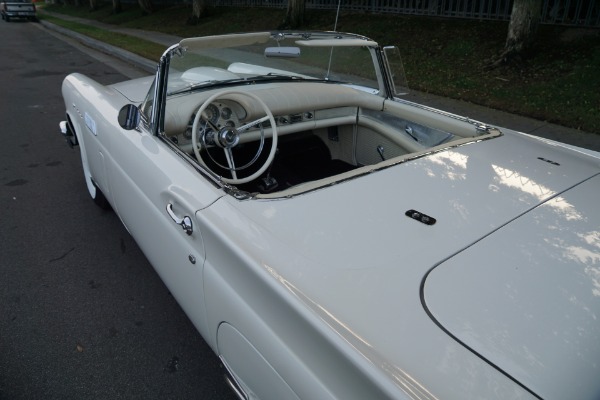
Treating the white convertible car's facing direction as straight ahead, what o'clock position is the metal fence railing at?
The metal fence railing is roughly at 2 o'clock from the white convertible car.

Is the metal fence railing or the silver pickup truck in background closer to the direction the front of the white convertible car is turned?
the silver pickup truck in background

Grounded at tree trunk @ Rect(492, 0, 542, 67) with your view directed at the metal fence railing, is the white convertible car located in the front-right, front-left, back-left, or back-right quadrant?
back-left

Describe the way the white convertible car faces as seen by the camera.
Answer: facing away from the viewer and to the left of the viewer

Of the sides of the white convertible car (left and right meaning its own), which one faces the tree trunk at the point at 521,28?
right
